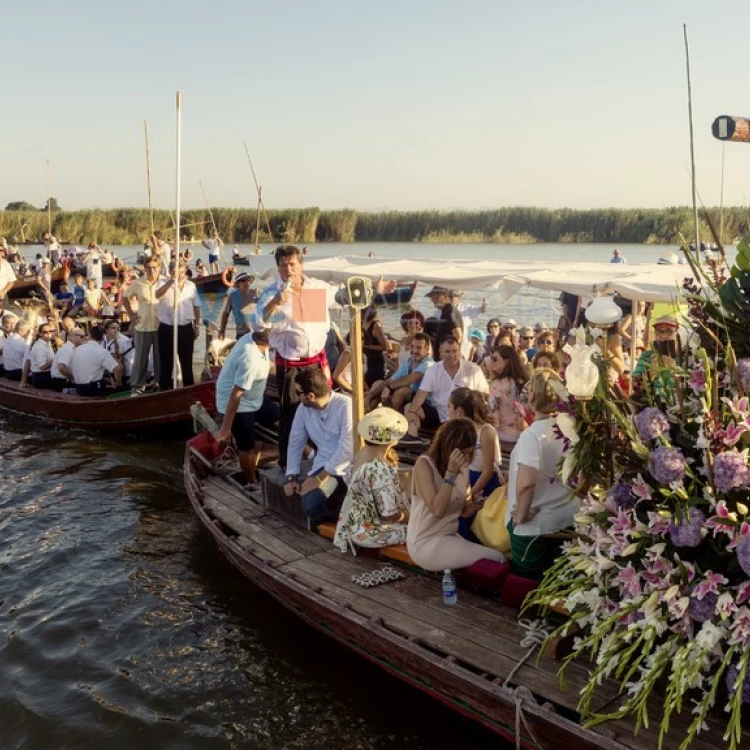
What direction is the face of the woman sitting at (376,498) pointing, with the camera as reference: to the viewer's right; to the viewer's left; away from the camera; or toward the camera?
away from the camera

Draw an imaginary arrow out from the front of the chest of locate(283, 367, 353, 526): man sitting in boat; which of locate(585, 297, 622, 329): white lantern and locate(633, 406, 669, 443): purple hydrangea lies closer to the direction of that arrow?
the purple hydrangea

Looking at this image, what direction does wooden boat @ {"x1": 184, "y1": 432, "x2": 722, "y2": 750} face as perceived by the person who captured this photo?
facing away from the viewer and to the left of the viewer

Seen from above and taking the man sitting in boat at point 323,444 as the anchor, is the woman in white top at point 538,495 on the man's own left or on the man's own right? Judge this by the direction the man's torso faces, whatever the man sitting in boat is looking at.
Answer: on the man's own left

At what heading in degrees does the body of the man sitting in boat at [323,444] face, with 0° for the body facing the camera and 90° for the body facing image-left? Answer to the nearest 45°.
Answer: approximately 45°

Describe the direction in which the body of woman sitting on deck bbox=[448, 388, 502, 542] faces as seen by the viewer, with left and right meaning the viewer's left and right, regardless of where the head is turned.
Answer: facing to the left of the viewer

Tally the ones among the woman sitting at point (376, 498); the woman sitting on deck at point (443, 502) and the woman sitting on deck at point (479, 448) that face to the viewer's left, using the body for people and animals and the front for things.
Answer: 1
